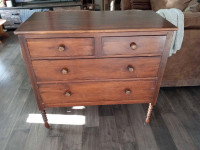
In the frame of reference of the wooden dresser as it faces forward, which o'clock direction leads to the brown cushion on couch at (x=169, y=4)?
The brown cushion on couch is roughly at 7 o'clock from the wooden dresser.

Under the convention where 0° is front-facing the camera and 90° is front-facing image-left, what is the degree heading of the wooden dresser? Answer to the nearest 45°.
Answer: approximately 0°
